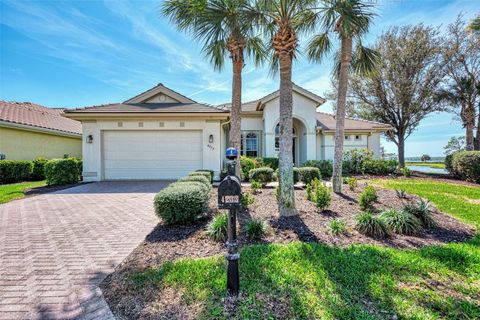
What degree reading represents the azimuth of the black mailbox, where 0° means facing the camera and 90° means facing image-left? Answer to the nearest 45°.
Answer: approximately 0°

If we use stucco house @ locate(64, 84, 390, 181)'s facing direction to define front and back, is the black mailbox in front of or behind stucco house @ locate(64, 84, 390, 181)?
in front

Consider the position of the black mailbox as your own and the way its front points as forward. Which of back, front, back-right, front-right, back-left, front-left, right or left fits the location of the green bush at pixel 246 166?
back

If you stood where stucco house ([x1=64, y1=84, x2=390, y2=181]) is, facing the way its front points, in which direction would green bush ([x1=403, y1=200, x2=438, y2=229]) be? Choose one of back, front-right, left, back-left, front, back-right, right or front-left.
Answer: front-left

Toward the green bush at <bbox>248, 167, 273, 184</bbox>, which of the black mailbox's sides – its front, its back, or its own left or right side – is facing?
back

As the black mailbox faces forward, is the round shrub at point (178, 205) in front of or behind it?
behind

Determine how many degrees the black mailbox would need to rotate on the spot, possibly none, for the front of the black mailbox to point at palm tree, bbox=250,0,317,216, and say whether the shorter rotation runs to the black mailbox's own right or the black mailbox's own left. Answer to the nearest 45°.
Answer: approximately 135° to the black mailbox's own left

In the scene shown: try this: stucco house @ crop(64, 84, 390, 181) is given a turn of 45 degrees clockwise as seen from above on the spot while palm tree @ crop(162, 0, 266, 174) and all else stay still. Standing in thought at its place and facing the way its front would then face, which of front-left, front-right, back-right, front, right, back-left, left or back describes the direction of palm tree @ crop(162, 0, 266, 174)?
left

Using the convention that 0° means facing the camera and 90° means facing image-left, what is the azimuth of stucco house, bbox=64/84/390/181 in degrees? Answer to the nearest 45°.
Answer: approximately 0°

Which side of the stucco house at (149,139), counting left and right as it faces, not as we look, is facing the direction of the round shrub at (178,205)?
front

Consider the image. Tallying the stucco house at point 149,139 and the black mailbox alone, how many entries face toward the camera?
2

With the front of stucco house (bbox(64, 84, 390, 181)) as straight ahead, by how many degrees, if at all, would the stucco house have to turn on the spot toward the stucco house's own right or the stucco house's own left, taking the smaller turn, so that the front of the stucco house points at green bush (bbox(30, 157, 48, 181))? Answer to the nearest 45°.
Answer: approximately 90° to the stucco house's own right

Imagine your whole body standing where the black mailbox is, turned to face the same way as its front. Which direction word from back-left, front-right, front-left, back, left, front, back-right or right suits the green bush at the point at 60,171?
back-right

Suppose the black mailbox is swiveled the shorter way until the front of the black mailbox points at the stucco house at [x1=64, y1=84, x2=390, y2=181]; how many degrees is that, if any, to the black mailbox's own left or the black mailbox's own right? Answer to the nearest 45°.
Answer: approximately 135° to the black mailbox's own right
